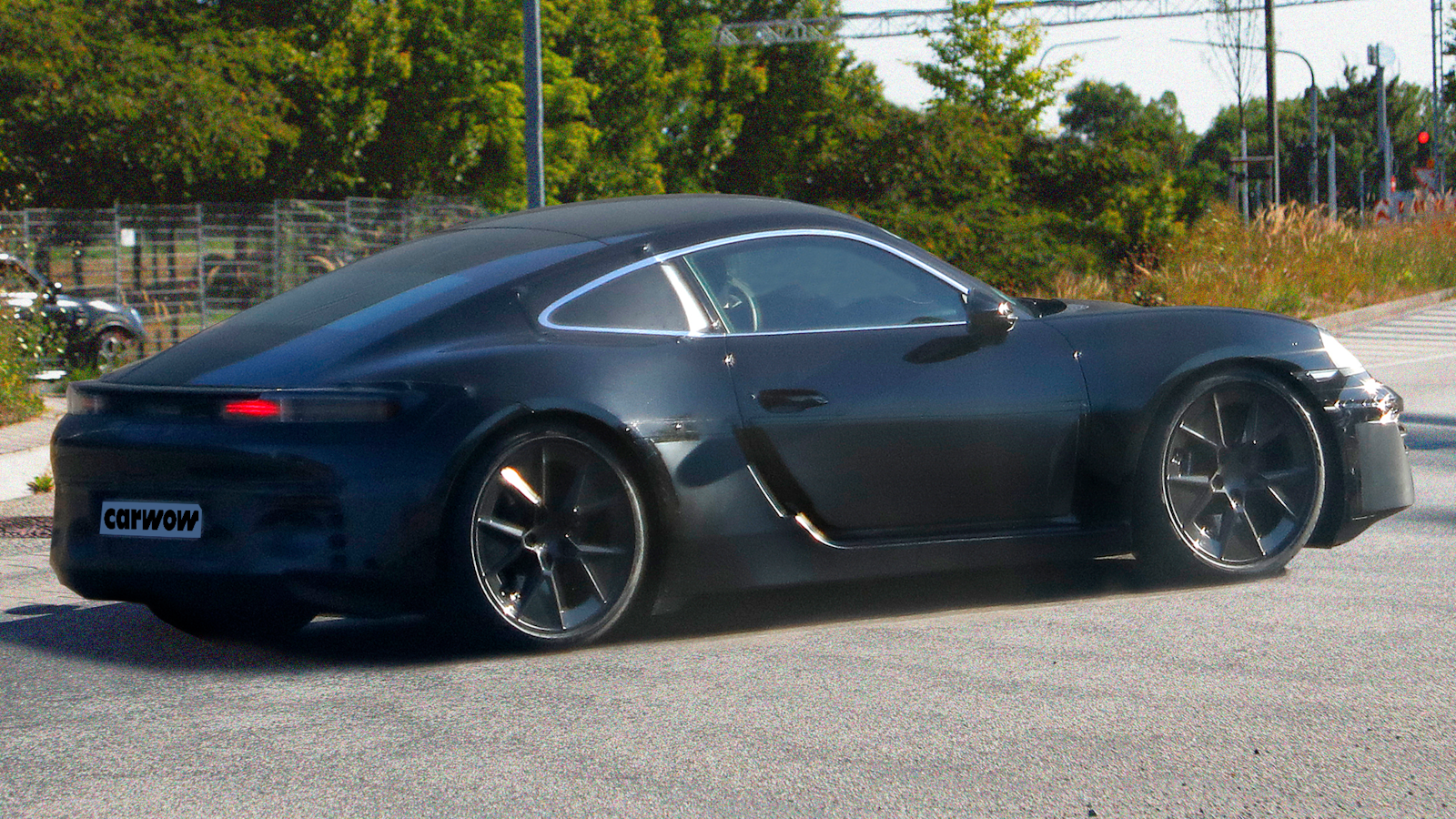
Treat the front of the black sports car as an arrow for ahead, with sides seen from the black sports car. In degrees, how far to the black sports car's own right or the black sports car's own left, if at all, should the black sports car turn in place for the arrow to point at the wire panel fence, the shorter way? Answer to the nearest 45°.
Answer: approximately 45° to the black sports car's own left

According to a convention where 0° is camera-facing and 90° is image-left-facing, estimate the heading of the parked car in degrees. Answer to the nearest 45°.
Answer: approximately 270°

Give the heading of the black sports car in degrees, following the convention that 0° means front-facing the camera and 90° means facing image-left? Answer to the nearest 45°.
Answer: approximately 225°

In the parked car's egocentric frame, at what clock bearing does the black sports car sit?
The black sports car is roughly at 3 o'clock from the parked car.

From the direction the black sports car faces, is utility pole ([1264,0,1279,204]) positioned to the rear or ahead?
ahead

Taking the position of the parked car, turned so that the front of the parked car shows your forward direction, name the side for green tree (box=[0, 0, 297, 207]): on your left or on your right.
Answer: on your left
